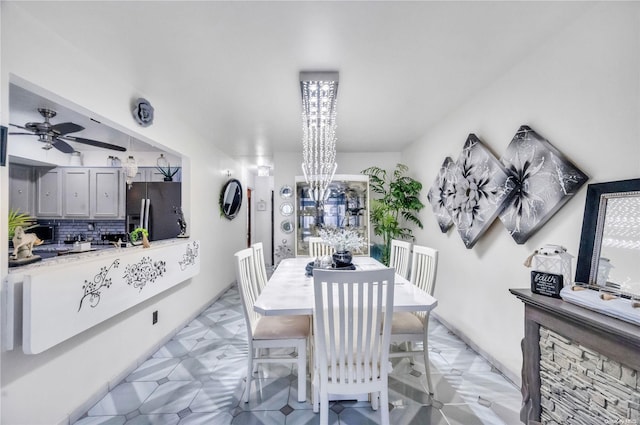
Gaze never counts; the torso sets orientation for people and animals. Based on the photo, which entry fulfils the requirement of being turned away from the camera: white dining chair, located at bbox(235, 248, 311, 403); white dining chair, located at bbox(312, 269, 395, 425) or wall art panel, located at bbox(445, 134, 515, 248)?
white dining chair, located at bbox(312, 269, 395, 425)

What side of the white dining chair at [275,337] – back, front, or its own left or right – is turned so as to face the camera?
right

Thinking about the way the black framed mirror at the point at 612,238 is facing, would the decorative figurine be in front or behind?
in front

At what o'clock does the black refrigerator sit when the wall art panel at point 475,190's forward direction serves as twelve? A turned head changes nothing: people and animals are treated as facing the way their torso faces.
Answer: The black refrigerator is roughly at 1 o'clock from the wall art panel.

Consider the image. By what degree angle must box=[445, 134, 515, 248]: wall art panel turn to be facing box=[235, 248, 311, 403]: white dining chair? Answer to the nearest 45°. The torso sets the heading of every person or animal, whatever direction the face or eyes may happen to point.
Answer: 0° — it already faces it

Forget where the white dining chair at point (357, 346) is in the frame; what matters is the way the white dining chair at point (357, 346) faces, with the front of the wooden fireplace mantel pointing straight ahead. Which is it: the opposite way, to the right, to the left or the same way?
to the right

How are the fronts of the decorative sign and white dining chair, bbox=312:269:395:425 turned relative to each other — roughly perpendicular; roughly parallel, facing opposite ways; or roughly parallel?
roughly perpendicular

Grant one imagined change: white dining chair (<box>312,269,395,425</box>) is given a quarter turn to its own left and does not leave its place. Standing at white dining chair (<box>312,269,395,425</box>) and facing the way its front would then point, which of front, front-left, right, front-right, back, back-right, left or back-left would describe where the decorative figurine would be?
front

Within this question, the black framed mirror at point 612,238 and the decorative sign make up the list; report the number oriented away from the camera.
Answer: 0

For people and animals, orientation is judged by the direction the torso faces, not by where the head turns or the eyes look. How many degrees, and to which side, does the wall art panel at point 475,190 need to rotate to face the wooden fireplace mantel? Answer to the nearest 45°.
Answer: approximately 45° to its left

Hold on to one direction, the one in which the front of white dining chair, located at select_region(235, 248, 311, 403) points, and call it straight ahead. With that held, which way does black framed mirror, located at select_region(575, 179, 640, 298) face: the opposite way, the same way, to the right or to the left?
the opposite way

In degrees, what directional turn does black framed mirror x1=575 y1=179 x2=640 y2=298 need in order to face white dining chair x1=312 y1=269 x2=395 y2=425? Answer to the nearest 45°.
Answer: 0° — it already faces it

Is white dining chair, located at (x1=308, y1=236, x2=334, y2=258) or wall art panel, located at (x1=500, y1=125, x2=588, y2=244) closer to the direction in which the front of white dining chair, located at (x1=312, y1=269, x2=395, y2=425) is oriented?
the white dining chair

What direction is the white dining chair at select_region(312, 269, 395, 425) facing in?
away from the camera
